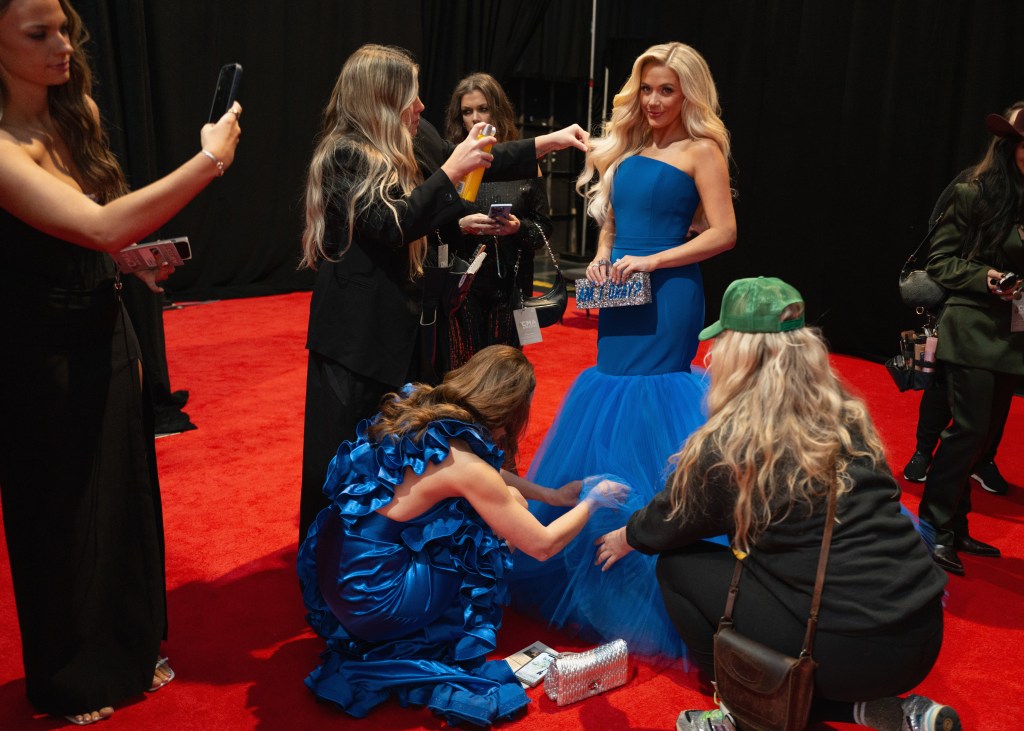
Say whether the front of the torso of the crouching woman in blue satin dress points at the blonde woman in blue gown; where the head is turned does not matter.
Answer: yes

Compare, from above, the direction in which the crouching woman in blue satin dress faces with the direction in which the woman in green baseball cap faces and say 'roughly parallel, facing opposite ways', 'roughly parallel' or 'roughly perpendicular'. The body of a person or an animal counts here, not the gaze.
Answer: roughly perpendicular

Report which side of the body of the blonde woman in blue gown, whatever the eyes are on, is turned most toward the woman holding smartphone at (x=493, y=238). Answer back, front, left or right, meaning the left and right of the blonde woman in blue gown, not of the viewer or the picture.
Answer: right

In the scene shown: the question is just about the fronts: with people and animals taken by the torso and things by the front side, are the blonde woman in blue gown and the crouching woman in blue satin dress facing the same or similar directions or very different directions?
very different directions

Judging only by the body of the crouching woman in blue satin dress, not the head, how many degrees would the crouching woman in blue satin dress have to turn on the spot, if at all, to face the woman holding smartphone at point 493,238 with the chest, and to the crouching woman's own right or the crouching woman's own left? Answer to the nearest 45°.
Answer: approximately 45° to the crouching woman's own left

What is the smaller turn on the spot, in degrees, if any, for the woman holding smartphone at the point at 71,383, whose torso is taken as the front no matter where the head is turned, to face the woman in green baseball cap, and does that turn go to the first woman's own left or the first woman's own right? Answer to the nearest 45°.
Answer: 0° — they already face them

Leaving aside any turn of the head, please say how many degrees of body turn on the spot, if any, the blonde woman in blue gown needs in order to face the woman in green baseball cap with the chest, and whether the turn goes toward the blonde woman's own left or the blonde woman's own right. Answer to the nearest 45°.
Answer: approximately 45° to the blonde woman's own left
